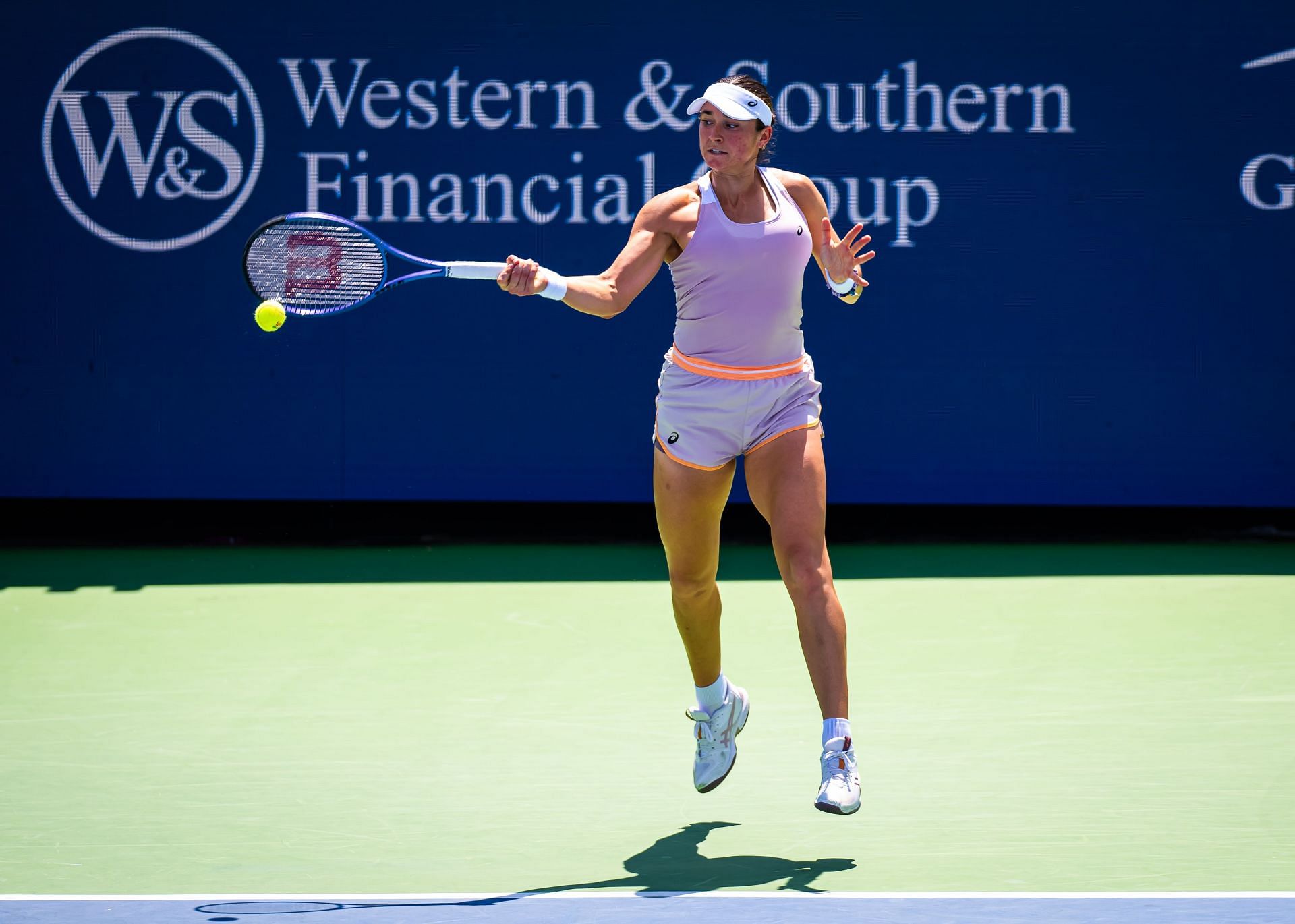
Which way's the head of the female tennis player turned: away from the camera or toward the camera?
toward the camera

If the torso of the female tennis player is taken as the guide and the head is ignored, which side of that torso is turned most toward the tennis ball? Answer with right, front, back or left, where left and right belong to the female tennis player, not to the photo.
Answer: right

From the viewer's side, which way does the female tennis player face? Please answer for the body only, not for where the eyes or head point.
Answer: toward the camera
